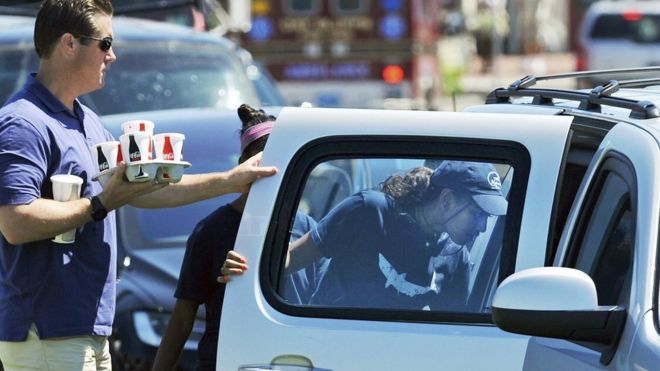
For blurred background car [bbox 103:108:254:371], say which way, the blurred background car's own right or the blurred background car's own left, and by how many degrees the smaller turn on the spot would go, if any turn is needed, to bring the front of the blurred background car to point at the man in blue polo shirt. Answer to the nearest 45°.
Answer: approximately 45° to the blurred background car's own right

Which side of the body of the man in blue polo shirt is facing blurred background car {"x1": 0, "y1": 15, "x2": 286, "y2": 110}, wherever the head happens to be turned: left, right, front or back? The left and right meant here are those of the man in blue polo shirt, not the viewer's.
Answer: left

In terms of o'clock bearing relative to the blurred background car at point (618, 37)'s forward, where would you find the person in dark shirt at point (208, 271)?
The person in dark shirt is roughly at 6 o'clock from the blurred background car.

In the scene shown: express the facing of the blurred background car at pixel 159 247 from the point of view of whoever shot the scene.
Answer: facing the viewer and to the right of the viewer

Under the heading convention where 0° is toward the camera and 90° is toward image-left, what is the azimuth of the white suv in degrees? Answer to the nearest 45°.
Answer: approximately 315°

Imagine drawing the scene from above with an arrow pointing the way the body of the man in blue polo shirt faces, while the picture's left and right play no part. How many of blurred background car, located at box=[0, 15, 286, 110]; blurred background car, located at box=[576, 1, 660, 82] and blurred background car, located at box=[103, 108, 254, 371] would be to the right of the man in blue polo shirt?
0

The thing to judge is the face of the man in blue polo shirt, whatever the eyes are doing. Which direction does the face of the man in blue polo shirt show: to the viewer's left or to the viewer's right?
to the viewer's right

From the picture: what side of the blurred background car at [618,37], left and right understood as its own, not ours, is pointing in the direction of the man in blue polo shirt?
back

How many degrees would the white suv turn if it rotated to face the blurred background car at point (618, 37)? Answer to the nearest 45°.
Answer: approximately 135° to its left

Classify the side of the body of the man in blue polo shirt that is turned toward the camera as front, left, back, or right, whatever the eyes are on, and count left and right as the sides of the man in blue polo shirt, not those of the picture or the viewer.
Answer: right

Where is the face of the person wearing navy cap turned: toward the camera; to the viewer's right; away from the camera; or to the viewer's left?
to the viewer's right

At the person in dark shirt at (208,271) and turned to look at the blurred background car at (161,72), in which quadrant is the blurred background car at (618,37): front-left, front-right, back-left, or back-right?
front-right

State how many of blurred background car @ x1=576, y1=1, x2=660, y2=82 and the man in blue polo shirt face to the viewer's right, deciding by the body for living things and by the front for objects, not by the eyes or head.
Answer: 1

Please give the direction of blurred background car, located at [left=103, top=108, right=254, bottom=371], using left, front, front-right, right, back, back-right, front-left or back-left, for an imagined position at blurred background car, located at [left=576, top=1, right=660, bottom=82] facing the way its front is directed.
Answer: back

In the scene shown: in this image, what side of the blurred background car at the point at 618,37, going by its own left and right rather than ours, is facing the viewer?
back

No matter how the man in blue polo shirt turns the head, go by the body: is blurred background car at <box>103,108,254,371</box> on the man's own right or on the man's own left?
on the man's own left

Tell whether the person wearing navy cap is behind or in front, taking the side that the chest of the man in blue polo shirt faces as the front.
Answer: in front
